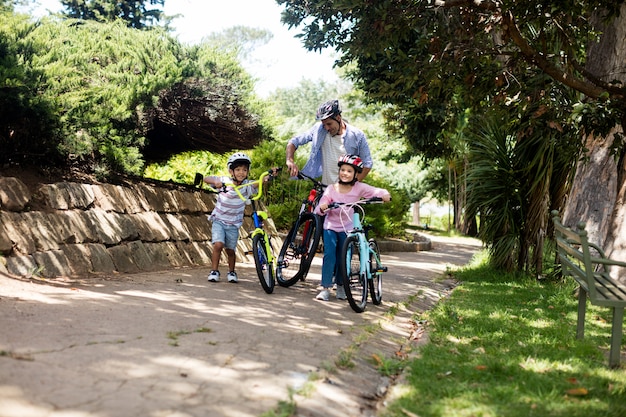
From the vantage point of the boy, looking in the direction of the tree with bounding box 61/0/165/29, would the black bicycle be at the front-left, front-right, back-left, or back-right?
back-right

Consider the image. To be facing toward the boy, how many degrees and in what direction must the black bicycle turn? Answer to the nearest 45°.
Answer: approximately 90° to its right

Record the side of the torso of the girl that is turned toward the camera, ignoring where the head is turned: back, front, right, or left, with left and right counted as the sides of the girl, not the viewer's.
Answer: front

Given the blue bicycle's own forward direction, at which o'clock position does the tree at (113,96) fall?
The tree is roughly at 4 o'clock from the blue bicycle.

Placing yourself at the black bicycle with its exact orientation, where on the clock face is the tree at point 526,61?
The tree is roughly at 7 o'clock from the black bicycle.

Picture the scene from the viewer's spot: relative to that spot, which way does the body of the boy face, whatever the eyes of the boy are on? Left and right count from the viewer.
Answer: facing the viewer

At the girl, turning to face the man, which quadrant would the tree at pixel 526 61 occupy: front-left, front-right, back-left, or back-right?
front-right

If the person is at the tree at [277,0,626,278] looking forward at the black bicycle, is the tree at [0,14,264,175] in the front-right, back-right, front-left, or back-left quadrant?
front-right

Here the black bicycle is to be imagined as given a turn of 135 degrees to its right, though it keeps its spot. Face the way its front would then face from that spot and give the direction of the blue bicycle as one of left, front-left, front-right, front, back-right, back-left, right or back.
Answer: back-right

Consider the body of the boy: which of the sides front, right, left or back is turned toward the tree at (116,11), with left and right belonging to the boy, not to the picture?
back

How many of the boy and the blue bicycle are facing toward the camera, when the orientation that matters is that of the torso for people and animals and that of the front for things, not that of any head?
2

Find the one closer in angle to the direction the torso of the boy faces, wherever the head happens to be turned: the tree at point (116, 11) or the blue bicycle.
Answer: the blue bicycle

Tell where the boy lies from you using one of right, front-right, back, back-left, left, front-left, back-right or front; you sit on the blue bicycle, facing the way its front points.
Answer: back-right

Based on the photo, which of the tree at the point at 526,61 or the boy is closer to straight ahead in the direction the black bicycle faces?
the boy

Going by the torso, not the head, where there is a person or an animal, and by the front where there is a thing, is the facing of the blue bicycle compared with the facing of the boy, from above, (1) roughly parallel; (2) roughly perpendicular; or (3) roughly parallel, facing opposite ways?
roughly parallel
